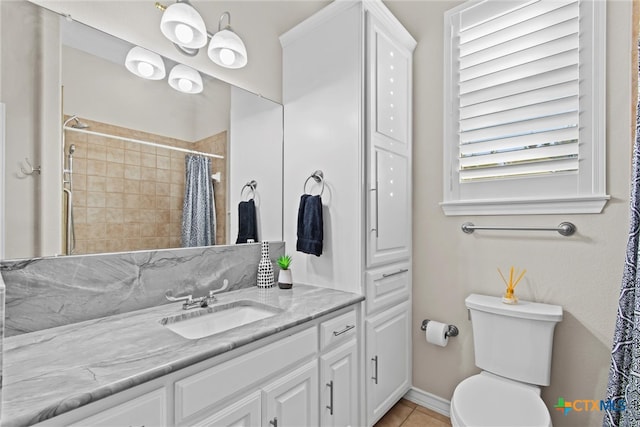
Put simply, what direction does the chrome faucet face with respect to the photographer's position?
facing the viewer and to the right of the viewer

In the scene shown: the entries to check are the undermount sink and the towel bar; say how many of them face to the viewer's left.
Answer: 0

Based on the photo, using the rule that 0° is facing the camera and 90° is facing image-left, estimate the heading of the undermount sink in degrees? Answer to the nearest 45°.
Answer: approximately 315°

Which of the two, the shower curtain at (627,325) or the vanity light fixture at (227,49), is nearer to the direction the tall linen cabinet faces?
the shower curtain

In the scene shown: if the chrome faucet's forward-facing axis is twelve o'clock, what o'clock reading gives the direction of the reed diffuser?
The reed diffuser is roughly at 11 o'clock from the chrome faucet.

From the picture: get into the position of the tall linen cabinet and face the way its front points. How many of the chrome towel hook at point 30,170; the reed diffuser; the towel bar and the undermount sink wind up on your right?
2

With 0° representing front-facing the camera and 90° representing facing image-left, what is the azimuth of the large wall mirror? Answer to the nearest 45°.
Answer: approximately 315°

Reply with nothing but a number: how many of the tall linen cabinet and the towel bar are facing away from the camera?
0

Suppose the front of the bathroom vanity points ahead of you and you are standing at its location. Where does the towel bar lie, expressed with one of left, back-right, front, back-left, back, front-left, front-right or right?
front-left

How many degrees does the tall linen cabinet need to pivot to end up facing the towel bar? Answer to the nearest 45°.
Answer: approximately 45° to its left

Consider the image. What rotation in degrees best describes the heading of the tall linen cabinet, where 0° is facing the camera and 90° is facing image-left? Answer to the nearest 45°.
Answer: approximately 315°

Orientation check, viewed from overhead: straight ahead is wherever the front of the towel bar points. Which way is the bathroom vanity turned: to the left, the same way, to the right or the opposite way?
to the left

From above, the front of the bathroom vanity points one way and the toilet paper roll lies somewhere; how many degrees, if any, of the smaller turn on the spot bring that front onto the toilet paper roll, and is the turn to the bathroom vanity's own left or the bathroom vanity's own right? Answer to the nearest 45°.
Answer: approximately 45° to the bathroom vanity's own left

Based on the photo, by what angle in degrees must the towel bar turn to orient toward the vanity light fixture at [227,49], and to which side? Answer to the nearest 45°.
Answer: approximately 45° to its right
